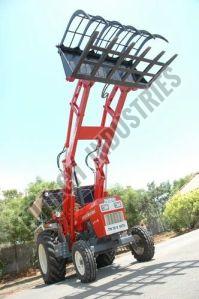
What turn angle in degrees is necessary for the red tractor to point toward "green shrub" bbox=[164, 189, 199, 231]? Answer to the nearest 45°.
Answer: approximately 135° to its left

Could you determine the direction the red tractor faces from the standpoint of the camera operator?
facing the viewer and to the right of the viewer
